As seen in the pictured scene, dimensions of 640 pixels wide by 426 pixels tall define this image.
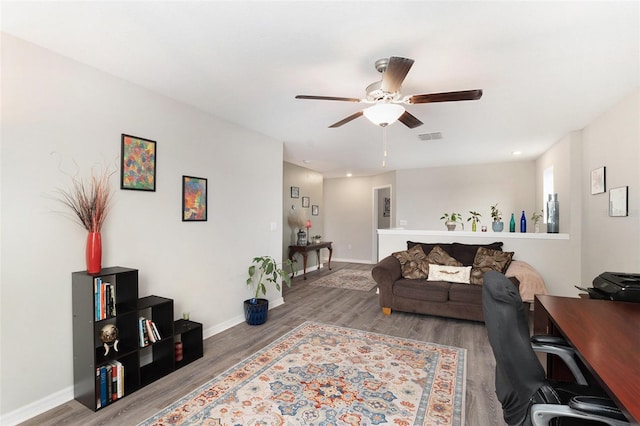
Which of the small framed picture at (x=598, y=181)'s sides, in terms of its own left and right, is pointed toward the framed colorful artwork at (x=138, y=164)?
front

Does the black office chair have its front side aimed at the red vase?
no

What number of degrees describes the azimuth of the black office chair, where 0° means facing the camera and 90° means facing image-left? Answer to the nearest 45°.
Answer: approximately 270°

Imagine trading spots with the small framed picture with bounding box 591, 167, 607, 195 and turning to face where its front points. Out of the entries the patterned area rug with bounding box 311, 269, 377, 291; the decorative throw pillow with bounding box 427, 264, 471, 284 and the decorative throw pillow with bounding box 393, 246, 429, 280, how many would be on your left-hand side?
0

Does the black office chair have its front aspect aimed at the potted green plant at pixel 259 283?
no

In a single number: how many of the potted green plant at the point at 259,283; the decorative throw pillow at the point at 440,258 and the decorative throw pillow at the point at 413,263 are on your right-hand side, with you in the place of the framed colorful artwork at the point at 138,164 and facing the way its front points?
0

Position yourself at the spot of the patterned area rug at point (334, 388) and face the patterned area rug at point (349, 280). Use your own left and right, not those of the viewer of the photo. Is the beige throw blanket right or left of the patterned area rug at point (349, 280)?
right

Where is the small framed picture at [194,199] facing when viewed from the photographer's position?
facing the viewer and to the right of the viewer

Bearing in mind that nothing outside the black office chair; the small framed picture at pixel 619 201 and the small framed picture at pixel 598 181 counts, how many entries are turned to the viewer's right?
1

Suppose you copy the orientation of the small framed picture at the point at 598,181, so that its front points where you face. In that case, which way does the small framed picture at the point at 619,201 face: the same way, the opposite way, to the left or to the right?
the same way

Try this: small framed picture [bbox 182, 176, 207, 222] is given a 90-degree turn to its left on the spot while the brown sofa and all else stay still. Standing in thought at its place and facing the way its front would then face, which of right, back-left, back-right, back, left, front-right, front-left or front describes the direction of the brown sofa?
front-right

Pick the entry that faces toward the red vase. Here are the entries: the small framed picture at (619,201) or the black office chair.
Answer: the small framed picture

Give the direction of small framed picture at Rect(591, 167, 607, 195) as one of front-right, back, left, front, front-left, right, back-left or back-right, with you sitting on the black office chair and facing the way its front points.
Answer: left

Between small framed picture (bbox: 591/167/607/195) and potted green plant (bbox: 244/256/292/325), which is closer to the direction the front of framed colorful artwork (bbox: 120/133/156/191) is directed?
the small framed picture

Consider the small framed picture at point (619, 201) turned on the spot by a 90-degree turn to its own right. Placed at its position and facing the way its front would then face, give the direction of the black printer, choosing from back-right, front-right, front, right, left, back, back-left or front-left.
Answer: back-left
